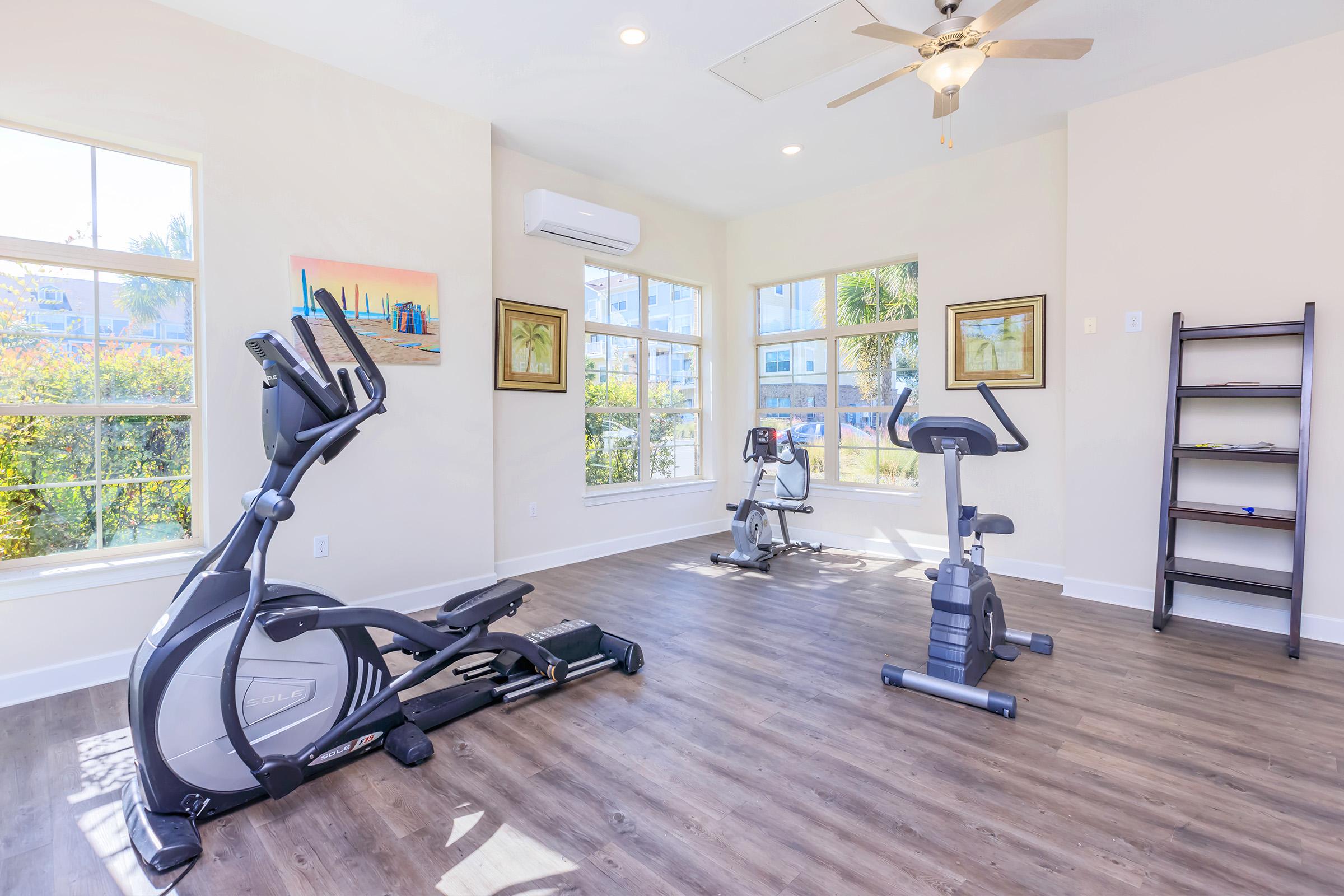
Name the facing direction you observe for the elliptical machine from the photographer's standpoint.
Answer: facing the viewer and to the left of the viewer

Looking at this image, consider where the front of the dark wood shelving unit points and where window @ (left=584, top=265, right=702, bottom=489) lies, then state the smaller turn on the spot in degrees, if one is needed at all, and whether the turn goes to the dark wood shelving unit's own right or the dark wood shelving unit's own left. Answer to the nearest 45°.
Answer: approximately 45° to the dark wood shelving unit's own right

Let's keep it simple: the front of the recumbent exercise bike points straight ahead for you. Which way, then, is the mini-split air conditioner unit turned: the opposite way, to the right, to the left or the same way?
to the left

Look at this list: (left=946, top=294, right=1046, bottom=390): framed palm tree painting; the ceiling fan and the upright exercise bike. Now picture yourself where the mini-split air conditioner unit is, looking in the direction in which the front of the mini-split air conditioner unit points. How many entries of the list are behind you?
0

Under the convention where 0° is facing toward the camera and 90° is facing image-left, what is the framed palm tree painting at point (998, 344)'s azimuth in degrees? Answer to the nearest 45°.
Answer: approximately 45°

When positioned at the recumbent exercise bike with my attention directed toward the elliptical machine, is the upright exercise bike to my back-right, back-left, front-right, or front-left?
front-left

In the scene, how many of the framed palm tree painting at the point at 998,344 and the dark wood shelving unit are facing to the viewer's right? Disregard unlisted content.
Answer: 0

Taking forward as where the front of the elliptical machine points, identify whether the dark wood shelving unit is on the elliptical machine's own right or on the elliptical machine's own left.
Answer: on the elliptical machine's own left

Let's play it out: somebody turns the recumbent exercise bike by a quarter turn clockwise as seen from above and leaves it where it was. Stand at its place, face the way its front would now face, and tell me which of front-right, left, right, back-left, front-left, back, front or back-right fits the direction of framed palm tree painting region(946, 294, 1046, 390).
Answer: back-right

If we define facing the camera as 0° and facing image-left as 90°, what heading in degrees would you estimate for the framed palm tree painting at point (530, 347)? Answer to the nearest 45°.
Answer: approximately 315°

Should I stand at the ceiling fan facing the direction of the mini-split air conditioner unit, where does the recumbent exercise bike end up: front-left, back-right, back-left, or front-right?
front-right

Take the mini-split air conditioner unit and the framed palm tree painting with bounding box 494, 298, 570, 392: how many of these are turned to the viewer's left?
0

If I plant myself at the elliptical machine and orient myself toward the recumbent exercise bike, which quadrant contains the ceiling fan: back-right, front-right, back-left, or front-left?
front-right

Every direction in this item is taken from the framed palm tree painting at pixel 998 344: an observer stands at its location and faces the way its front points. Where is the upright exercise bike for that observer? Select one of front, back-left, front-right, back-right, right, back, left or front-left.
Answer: front-left

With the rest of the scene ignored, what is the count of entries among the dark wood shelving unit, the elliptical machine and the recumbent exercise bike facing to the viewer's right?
0

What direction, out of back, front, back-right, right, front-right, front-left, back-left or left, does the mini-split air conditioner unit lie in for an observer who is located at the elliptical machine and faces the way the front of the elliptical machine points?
back
